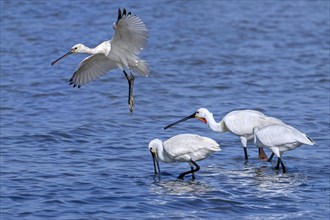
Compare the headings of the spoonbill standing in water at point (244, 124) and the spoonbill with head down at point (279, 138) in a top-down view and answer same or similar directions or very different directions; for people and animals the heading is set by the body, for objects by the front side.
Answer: same or similar directions

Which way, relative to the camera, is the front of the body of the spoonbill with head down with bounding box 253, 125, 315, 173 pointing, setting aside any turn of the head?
to the viewer's left

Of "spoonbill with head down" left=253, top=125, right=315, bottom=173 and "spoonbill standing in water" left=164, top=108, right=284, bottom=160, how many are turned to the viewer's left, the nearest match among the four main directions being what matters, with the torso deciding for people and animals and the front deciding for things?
2

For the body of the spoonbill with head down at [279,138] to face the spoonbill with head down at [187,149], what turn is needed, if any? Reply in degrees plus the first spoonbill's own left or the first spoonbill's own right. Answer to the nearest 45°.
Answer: approximately 45° to the first spoonbill's own left

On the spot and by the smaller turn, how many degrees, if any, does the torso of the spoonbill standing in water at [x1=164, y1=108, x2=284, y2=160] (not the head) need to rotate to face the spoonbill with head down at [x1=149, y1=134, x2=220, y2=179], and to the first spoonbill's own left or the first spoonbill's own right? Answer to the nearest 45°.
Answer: approximately 45° to the first spoonbill's own left

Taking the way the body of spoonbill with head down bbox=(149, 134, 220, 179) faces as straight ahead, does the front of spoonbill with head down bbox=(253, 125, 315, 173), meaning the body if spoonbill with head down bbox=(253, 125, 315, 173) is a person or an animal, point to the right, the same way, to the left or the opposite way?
the same way

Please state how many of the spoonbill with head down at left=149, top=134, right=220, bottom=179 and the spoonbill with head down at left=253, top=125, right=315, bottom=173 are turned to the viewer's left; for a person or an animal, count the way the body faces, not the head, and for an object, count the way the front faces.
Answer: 2

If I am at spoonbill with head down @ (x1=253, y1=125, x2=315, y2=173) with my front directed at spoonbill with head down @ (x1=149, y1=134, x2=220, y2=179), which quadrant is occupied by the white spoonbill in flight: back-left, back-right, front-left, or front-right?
front-right

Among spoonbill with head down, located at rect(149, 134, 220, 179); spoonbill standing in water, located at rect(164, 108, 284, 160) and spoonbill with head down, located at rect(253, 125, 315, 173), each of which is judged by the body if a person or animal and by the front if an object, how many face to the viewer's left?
3

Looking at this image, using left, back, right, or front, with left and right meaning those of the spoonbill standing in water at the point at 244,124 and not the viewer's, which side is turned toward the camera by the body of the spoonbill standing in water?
left

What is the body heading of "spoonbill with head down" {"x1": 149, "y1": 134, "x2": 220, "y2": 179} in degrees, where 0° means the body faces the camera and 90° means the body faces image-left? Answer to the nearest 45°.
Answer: approximately 90°

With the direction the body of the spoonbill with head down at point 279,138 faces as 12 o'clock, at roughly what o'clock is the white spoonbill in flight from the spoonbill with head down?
The white spoonbill in flight is roughly at 12 o'clock from the spoonbill with head down.
